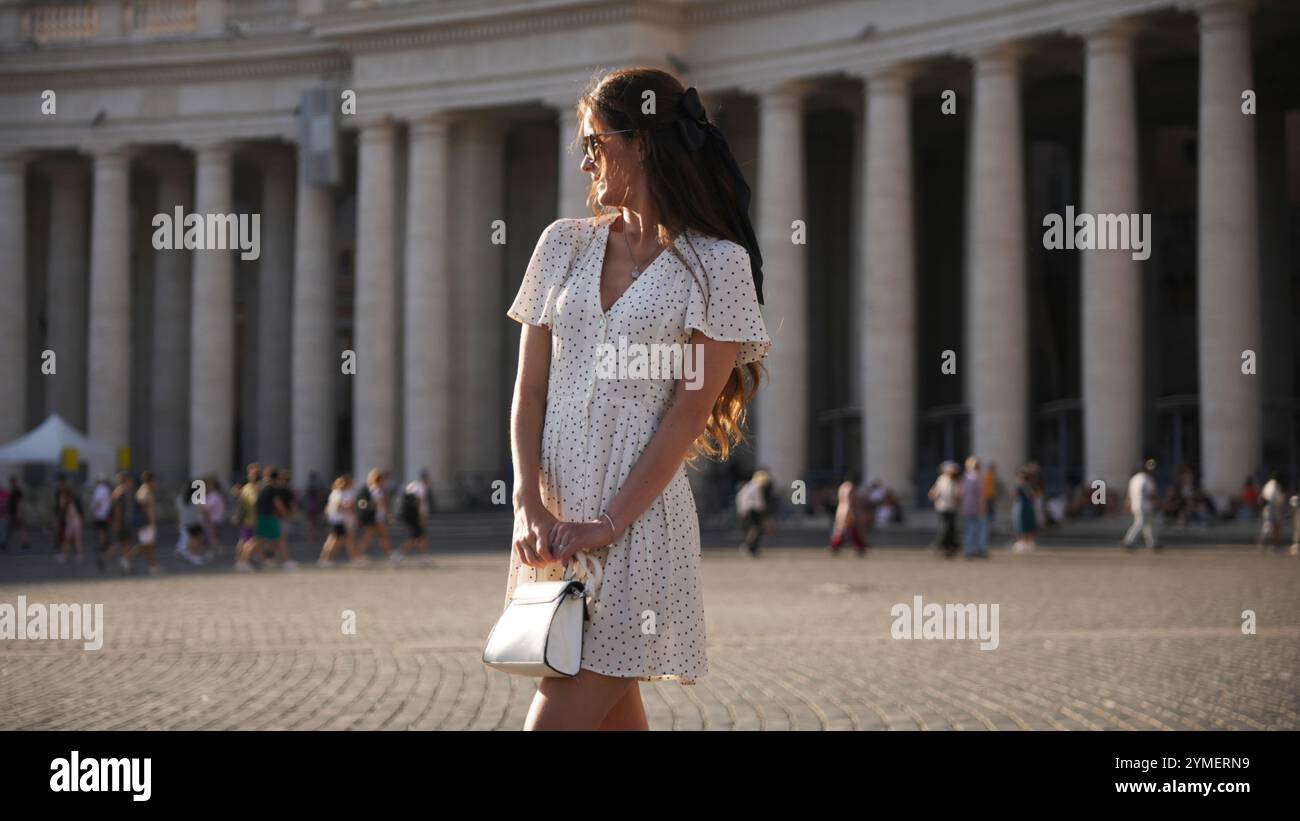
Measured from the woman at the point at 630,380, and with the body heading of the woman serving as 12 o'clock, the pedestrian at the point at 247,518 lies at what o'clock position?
The pedestrian is roughly at 4 o'clock from the woman.

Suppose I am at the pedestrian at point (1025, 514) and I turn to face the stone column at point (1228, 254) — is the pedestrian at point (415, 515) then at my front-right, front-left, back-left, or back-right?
back-left

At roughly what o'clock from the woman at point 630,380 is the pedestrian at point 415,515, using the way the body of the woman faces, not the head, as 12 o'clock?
The pedestrian is roughly at 4 o'clock from the woman.

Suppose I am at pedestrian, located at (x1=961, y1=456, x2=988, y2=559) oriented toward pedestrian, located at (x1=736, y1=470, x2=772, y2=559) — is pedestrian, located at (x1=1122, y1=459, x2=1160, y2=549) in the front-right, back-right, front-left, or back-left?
back-right

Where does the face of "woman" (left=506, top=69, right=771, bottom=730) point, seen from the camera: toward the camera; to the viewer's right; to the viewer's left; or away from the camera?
to the viewer's left

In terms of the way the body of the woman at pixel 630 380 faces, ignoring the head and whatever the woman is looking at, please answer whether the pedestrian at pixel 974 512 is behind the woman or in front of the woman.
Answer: behind

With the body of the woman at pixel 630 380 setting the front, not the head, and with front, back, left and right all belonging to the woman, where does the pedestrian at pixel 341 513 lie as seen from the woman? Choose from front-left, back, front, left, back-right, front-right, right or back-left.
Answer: back-right
